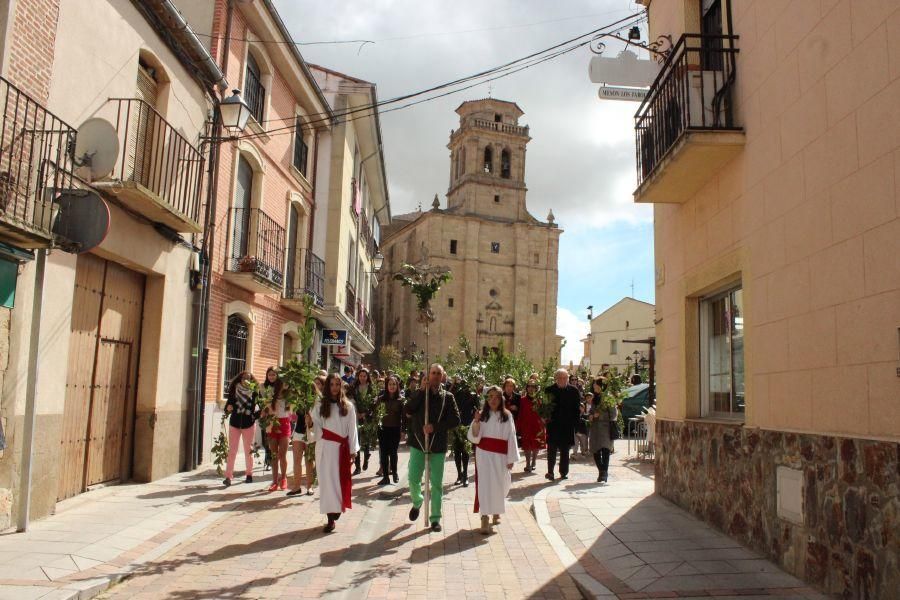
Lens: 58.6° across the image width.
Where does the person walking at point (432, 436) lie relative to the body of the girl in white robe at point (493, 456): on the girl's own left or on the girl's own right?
on the girl's own right

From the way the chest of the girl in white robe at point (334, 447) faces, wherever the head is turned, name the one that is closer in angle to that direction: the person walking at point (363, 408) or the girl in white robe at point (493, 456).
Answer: the girl in white robe

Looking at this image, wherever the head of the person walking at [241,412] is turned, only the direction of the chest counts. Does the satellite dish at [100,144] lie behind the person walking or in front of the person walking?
in front

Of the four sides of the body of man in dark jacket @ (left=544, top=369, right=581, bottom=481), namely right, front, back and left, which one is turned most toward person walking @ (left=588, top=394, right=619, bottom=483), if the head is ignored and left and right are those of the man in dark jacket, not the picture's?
left

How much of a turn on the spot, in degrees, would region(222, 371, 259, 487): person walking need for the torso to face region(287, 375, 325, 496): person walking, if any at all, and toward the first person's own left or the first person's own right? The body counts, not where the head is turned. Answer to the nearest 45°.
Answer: approximately 45° to the first person's own left
